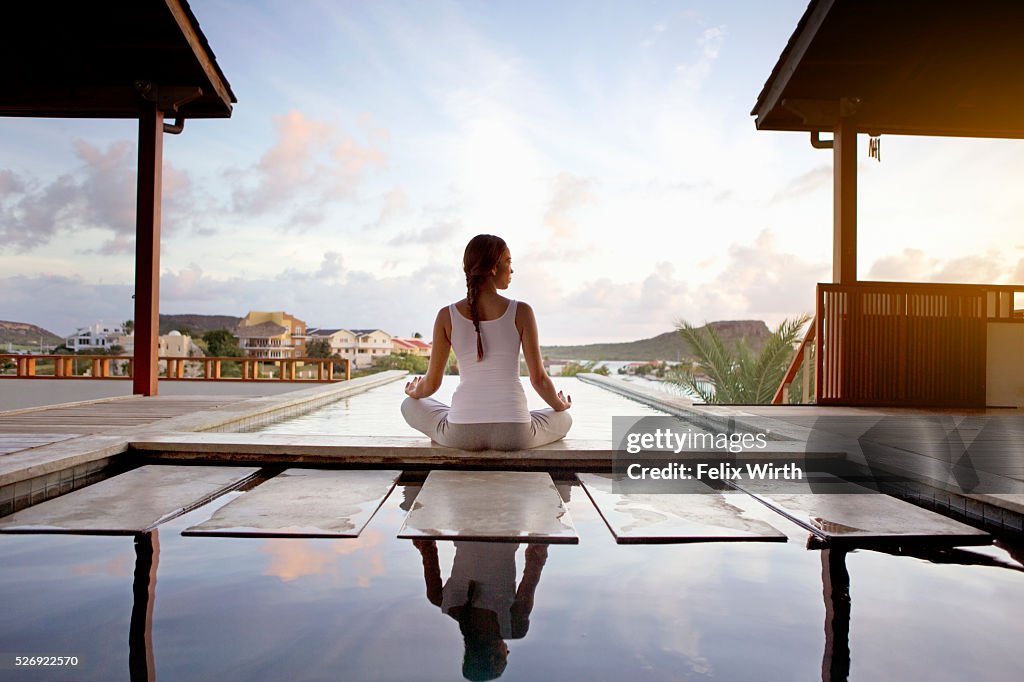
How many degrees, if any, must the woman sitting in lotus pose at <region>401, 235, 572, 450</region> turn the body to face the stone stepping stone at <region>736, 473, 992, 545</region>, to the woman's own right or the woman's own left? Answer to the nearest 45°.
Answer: approximately 135° to the woman's own right

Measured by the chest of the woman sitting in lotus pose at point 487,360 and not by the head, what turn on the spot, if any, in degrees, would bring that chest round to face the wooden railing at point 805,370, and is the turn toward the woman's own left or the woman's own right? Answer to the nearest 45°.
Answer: approximately 45° to the woman's own right

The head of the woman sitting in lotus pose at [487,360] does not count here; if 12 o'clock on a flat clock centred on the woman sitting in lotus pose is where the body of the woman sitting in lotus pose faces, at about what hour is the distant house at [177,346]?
The distant house is roughly at 11 o'clock from the woman sitting in lotus pose.

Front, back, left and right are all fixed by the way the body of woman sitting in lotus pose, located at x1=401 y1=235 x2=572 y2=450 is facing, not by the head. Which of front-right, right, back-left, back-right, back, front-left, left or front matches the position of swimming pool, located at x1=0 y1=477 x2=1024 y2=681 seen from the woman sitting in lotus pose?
back

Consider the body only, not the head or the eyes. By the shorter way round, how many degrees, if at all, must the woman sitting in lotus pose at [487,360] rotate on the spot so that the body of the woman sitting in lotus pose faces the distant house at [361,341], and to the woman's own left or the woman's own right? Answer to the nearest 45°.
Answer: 0° — they already face it

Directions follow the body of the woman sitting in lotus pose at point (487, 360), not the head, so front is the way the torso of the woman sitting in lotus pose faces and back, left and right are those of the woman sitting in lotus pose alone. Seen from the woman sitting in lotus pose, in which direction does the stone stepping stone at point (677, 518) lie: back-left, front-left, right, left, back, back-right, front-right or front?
back-right

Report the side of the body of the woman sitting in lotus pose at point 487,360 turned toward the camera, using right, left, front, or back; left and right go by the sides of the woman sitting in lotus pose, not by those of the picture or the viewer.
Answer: back

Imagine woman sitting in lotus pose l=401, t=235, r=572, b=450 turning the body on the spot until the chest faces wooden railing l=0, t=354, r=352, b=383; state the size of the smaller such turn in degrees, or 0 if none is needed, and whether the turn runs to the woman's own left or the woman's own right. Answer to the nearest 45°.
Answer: approximately 45° to the woman's own left

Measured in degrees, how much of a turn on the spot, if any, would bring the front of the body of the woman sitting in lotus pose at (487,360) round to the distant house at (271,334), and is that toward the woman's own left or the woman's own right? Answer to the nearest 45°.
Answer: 0° — they already face it

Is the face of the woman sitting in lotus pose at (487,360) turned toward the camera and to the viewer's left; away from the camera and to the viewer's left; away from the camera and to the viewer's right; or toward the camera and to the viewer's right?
away from the camera and to the viewer's right
